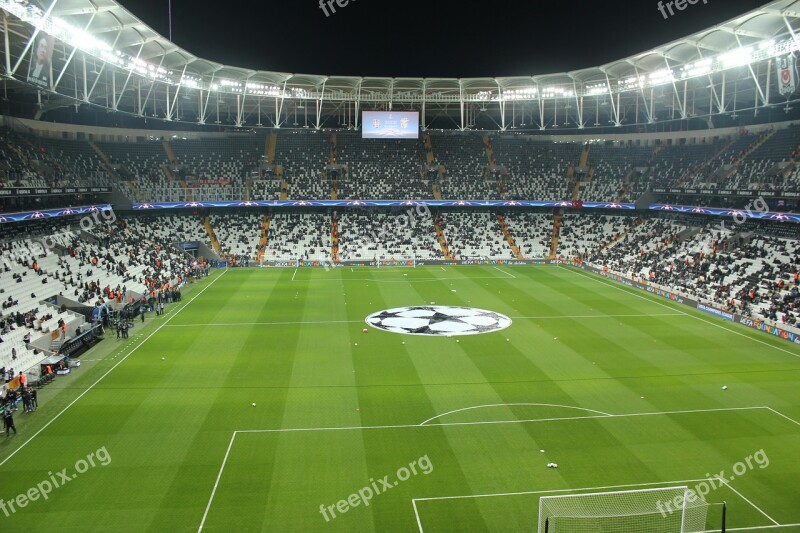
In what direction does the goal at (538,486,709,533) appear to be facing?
away from the camera
